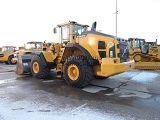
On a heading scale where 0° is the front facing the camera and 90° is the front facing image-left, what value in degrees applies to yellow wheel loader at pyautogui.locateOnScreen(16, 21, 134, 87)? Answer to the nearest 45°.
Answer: approximately 135°

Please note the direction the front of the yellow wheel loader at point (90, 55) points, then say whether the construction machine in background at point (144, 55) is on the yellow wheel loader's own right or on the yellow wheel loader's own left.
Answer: on the yellow wheel loader's own right

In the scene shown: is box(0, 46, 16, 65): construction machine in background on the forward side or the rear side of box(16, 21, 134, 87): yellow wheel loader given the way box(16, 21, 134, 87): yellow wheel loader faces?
on the forward side

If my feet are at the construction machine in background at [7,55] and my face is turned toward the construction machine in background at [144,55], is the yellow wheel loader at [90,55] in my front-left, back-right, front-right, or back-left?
front-right
